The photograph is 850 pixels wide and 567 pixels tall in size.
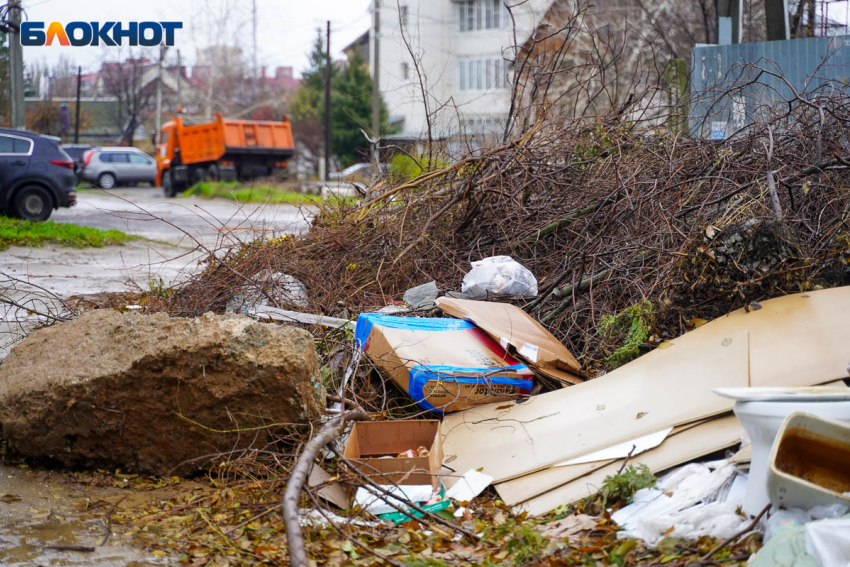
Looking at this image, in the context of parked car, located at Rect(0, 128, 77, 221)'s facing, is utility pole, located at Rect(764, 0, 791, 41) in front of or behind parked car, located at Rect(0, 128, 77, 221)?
behind

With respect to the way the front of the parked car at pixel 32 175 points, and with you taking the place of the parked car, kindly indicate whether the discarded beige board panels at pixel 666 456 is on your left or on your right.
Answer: on your left

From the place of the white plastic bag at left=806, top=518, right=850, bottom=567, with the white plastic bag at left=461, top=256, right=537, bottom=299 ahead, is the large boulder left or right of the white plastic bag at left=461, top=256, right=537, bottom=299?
left

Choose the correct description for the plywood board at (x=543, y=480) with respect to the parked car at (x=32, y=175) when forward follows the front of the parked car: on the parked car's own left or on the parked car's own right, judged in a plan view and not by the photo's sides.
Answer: on the parked car's own left

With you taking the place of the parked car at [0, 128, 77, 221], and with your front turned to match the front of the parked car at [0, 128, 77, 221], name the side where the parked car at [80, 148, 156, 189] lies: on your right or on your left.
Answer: on your right

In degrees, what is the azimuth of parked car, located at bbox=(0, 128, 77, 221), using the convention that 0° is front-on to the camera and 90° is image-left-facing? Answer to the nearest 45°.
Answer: approximately 90°
